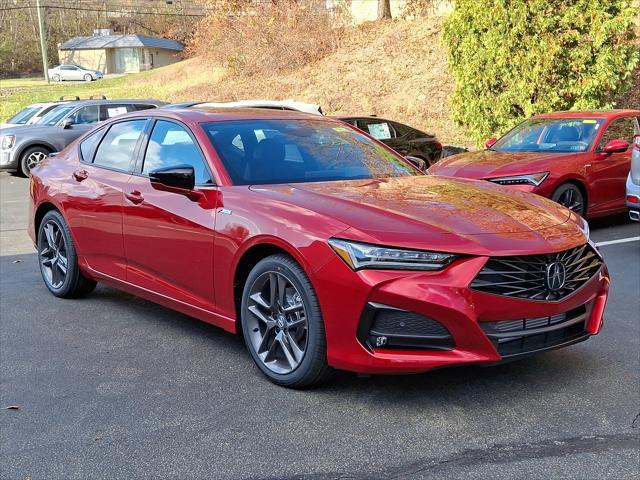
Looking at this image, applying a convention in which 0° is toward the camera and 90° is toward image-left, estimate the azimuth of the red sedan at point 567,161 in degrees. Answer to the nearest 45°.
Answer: approximately 45°

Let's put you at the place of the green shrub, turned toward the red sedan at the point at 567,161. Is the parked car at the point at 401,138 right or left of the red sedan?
right

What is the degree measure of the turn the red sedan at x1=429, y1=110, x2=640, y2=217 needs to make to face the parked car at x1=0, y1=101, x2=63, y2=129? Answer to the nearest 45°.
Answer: approximately 90° to its right

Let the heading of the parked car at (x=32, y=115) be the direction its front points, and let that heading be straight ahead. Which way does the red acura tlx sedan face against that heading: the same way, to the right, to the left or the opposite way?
to the left

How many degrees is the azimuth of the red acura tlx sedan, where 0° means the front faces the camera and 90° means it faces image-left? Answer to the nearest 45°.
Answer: approximately 315°

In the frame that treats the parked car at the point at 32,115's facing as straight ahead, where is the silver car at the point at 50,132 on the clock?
The silver car is roughly at 10 o'clock from the parked car.

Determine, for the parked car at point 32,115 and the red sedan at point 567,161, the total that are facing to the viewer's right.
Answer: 0

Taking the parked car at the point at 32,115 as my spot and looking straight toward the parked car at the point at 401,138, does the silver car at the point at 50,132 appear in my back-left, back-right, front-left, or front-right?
front-right

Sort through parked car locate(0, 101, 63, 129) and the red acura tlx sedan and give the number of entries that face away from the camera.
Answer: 0

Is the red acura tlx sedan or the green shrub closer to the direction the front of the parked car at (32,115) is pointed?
the red acura tlx sedan

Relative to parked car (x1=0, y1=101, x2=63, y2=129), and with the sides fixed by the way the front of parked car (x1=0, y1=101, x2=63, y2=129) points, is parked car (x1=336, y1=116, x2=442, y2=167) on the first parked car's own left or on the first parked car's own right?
on the first parked car's own left

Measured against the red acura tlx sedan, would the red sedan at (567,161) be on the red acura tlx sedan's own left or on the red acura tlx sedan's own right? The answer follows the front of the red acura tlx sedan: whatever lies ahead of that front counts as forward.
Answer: on the red acura tlx sedan's own left
